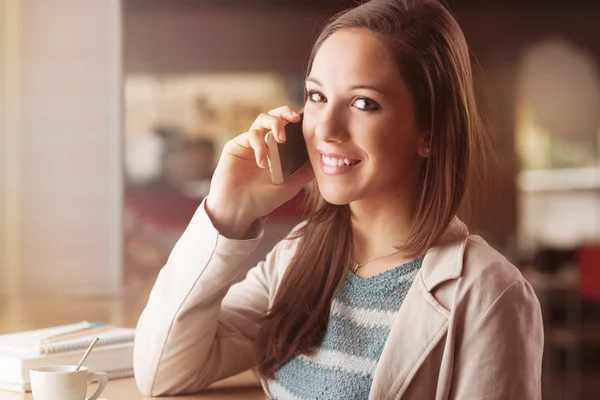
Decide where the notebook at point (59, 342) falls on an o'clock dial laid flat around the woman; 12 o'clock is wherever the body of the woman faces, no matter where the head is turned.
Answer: The notebook is roughly at 2 o'clock from the woman.

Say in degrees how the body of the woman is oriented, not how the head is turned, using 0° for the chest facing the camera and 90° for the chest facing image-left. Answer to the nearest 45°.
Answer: approximately 45°

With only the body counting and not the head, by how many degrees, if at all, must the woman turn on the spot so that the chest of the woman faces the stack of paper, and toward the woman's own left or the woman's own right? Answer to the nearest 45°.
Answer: approximately 45° to the woman's own right
